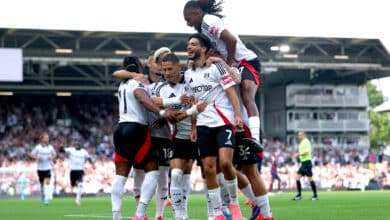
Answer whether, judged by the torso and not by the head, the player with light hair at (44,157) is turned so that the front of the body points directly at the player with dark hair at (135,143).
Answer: yes

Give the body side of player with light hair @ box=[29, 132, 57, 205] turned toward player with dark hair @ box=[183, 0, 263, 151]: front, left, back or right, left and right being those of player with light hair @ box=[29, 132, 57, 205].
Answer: front

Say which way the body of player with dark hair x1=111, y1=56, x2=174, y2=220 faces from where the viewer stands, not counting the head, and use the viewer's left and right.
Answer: facing away from the viewer and to the right of the viewer

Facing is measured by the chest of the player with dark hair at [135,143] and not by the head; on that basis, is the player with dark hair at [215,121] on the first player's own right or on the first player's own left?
on the first player's own right

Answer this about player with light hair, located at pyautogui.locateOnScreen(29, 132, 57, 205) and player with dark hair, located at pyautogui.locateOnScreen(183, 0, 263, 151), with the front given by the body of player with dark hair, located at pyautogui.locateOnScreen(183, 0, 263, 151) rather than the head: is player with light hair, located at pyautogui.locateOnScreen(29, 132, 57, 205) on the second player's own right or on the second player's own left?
on the second player's own right

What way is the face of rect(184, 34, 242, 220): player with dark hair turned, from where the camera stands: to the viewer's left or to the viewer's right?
to the viewer's left

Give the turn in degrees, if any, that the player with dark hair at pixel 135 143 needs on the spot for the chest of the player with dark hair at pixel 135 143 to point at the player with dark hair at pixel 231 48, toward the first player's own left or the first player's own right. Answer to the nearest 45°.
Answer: approximately 45° to the first player's own right

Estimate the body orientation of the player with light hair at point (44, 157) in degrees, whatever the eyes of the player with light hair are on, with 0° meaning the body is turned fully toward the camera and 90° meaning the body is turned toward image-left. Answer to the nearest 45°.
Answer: approximately 0°
